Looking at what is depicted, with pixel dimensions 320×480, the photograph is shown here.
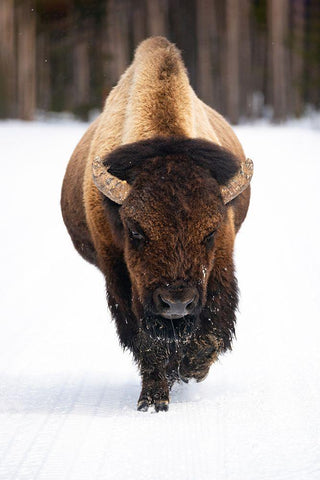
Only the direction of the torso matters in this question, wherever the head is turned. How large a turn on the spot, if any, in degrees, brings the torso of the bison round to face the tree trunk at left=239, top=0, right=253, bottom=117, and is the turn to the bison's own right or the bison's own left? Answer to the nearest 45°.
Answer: approximately 180°

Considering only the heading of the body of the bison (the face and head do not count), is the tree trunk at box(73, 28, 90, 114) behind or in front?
behind

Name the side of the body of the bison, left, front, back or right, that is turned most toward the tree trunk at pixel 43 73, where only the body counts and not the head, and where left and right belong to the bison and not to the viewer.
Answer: back

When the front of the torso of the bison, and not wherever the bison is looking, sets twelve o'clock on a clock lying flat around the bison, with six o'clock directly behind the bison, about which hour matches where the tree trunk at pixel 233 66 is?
The tree trunk is roughly at 6 o'clock from the bison.

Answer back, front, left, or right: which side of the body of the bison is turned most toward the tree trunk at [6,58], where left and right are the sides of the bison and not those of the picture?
back

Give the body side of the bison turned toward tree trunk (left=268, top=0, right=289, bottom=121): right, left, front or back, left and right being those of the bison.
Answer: back

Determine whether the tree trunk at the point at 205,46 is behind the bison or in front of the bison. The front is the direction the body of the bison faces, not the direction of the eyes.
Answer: behind

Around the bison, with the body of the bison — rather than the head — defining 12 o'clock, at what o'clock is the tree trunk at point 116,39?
The tree trunk is roughly at 6 o'clock from the bison.
